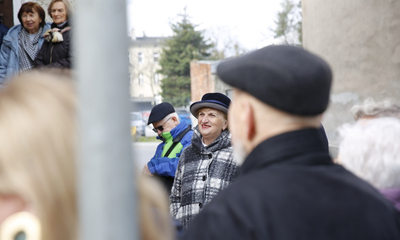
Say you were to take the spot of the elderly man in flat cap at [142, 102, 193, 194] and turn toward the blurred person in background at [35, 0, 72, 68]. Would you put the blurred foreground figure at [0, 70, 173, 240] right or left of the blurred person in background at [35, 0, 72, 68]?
left

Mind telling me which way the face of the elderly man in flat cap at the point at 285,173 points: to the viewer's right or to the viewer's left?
to the viewer's left

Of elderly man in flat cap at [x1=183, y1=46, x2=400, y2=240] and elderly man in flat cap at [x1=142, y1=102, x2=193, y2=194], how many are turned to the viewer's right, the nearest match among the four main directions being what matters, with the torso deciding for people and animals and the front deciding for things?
0

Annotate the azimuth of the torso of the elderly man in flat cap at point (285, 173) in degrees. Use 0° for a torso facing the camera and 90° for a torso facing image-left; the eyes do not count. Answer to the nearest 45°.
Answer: approximately 135°

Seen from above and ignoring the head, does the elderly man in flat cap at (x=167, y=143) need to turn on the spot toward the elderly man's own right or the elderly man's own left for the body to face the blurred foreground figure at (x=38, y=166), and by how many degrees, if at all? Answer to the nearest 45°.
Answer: approximately 45° to the elderly man's own left

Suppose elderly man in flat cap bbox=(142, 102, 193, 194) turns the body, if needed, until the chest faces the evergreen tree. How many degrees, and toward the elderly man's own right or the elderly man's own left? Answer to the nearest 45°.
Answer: approximately 135° to the elderly man's own right

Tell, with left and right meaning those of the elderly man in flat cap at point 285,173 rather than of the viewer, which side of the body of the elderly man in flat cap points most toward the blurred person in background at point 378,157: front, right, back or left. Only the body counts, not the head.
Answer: right

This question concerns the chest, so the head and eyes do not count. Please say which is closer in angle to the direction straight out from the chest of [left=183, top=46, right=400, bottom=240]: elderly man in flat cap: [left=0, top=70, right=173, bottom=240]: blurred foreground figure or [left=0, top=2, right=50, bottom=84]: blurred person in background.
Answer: the blurred person in background

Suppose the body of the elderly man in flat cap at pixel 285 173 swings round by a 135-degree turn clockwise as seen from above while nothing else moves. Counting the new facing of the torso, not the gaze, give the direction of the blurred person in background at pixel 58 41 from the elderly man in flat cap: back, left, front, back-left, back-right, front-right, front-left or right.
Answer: back-left

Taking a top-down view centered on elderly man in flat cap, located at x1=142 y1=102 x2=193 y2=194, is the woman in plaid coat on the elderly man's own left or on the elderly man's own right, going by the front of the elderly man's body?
on the elderly man's own left

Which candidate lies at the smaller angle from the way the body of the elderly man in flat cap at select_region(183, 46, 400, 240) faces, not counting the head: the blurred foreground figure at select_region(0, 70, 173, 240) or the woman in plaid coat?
the woman in plaid coat

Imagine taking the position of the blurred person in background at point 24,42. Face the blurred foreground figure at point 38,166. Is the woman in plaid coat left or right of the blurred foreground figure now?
left

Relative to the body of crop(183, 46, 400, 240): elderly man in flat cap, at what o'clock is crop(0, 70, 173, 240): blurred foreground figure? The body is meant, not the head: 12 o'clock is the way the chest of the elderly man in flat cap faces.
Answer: The blurred foreground figure is roughly at 9 o'clock from the elderly man in flat cap.
